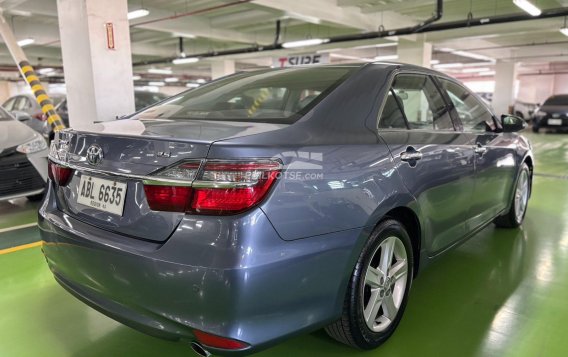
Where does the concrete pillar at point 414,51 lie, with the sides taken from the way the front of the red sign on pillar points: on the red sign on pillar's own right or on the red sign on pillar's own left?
on the red sign on pillar's own left

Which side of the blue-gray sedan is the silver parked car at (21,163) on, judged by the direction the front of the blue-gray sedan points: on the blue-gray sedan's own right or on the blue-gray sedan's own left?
on the blue-gray sedan's own left

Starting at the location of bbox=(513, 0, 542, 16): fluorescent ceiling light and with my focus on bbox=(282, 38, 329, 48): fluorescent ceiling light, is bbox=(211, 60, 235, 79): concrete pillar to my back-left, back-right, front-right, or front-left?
front-right

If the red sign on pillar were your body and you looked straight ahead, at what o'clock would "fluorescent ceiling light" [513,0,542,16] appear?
The fluorescent ceiling light is roughly at 9 o'clock from the red sign on pillar.

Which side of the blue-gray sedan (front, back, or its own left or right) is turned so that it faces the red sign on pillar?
left

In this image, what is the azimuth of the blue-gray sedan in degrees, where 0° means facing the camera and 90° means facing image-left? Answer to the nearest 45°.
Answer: approximately 225°

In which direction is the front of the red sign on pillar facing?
toward the camera

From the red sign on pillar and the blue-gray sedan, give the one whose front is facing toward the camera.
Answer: the red sign on pillar

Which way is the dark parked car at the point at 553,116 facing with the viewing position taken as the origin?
facing the viewer and to the left of the viewer
